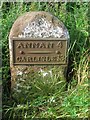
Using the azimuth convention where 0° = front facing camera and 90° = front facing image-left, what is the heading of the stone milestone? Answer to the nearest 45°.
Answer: approximately 0°
